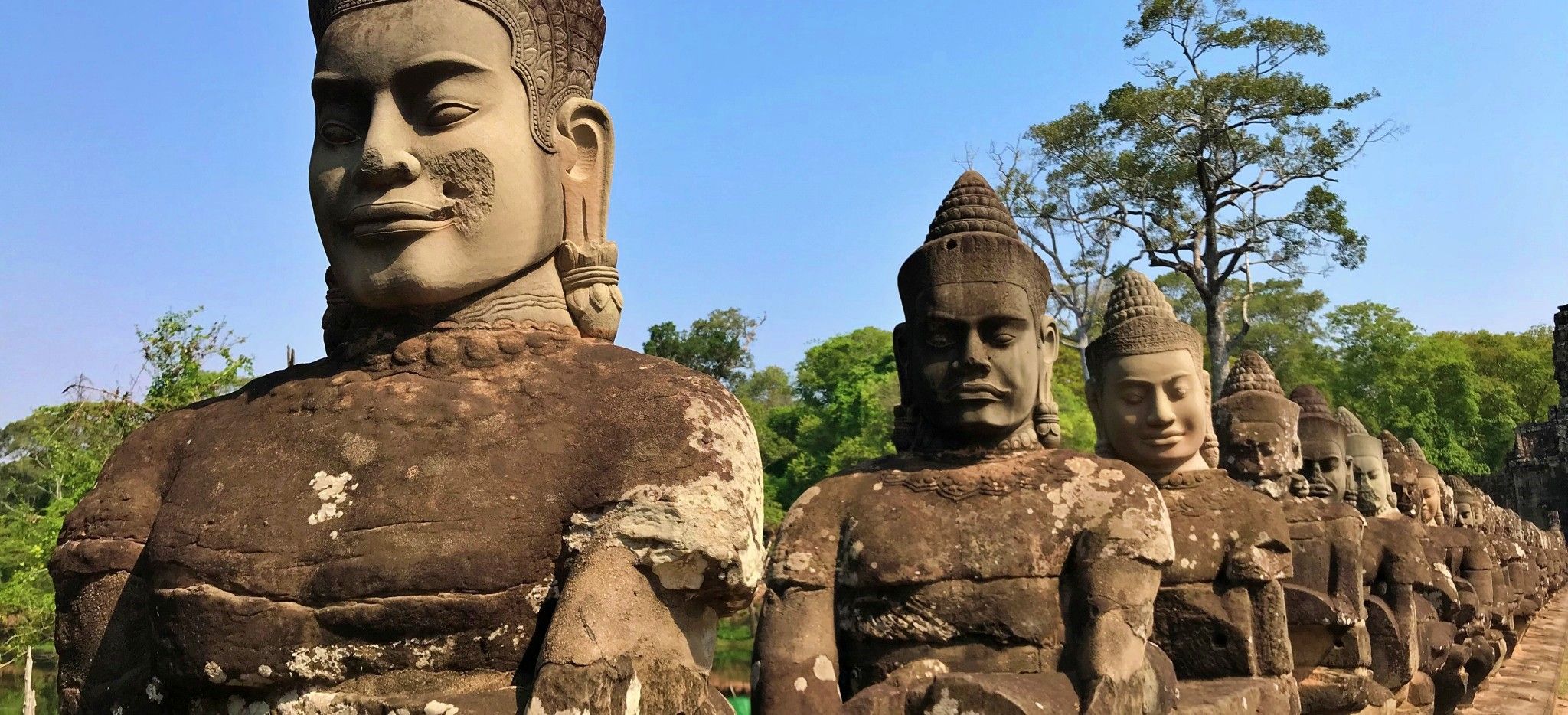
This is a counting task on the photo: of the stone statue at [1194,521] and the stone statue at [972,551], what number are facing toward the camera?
2

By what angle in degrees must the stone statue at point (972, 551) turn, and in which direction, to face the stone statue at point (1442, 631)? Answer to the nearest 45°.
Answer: approximately 135° to its left

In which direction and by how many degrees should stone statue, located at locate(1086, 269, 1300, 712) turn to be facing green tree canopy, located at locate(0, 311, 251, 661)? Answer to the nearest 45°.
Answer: approximately 90° to its right

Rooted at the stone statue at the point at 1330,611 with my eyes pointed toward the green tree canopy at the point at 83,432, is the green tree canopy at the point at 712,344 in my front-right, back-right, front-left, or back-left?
front-right

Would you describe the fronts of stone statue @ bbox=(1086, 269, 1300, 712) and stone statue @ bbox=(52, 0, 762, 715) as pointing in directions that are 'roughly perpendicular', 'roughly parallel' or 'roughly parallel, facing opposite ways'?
roughly parallel

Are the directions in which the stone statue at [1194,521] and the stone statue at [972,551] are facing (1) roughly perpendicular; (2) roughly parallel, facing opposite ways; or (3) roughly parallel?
roughly parallel

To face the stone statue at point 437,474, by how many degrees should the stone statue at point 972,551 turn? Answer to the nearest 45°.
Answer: approximately 45° to its right

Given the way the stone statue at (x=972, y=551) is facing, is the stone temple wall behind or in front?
behind

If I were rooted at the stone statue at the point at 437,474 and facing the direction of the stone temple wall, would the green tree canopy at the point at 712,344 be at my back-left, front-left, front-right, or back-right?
front-left

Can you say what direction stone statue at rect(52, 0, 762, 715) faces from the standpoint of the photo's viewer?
facing the viewer and to the left of the viewer

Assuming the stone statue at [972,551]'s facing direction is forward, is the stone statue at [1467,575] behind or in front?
behind

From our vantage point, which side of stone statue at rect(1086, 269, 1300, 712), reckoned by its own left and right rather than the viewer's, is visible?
front

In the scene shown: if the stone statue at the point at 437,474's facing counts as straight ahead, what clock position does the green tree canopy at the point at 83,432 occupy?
The green tree canopy is roughly at 4 o'clock from the stone statue.

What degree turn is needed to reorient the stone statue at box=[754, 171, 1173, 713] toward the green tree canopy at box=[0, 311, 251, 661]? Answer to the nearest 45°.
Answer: approximately 135° to its right

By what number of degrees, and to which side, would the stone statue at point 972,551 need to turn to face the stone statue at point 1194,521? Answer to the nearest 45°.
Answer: approximately 135° to its left

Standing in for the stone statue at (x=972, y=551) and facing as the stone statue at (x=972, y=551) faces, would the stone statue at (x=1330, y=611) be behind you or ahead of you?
behind
